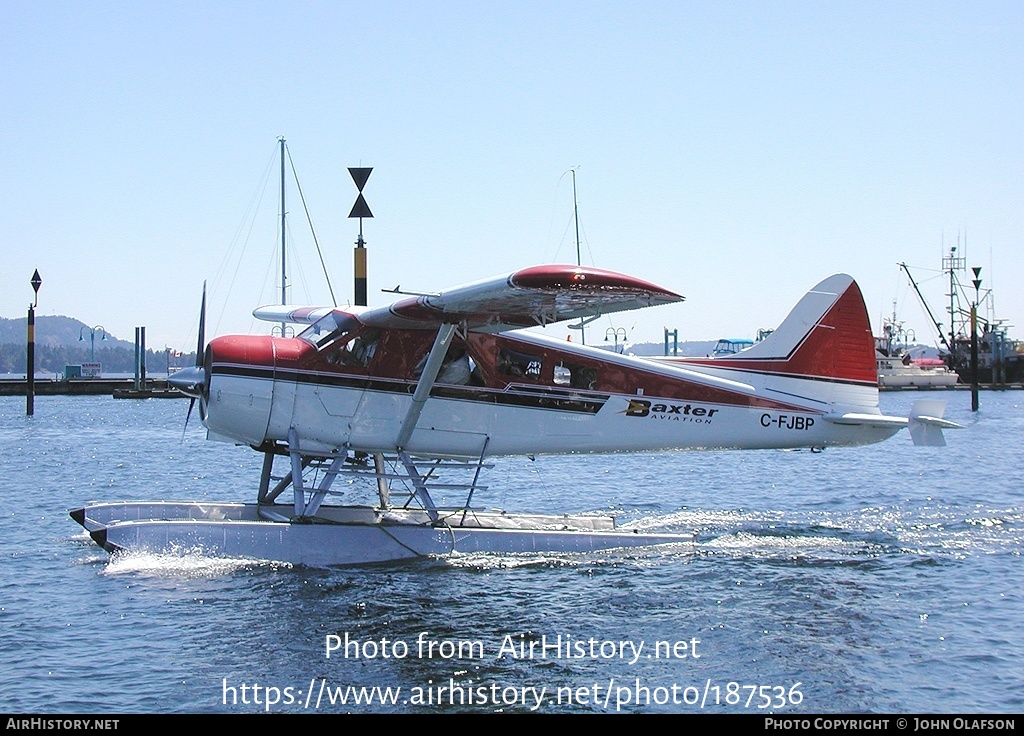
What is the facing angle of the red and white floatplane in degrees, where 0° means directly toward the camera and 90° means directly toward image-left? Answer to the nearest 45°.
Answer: approximately 90°

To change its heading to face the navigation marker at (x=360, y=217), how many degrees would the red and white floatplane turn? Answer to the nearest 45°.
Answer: approximately 45° to its right
